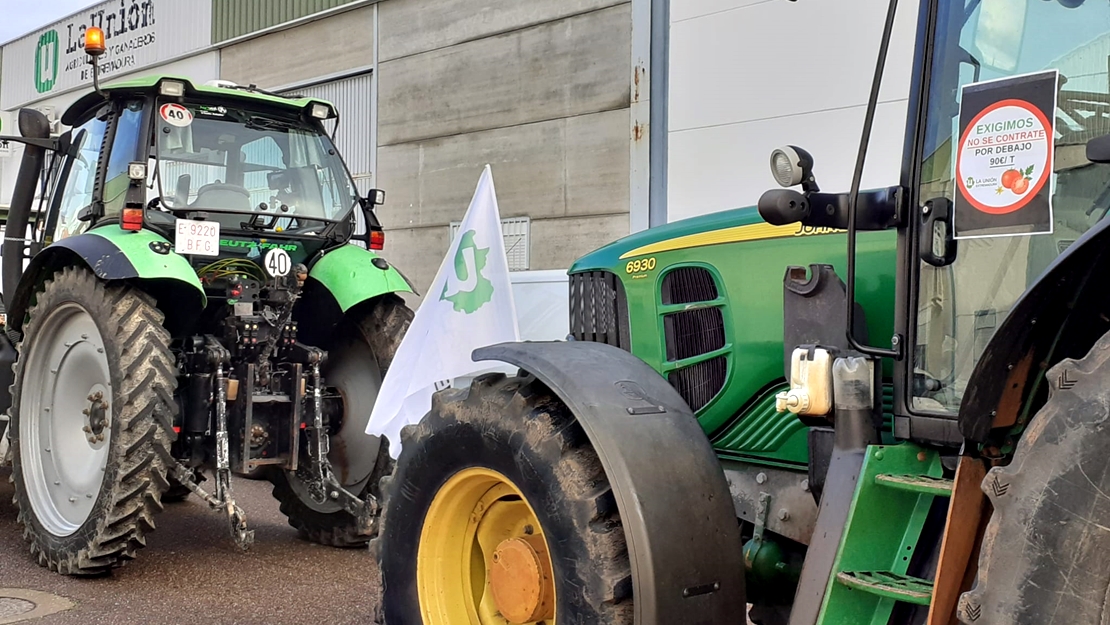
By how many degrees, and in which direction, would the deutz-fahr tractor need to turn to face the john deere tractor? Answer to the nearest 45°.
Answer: approximately 180°

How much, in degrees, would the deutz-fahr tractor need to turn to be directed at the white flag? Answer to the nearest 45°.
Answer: approximately 180°

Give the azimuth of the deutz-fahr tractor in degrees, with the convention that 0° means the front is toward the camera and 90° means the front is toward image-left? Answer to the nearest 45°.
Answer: approximately 135°
